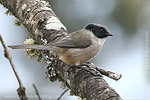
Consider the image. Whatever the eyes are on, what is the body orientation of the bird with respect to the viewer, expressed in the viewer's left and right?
facing to the right of the viewer
